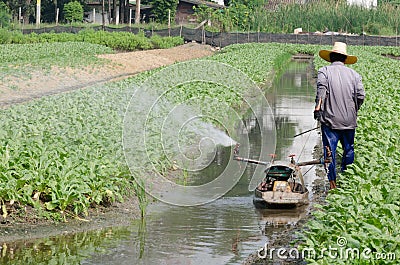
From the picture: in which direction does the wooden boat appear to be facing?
away from the camera

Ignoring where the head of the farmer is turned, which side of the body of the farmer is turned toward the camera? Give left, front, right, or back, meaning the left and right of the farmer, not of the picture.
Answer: back

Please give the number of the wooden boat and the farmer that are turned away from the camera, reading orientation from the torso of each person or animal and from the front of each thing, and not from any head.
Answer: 2
